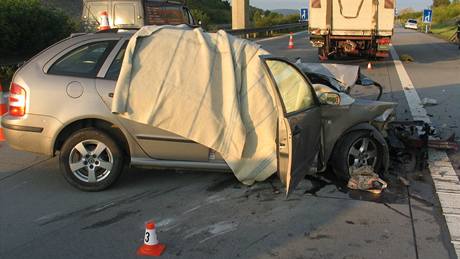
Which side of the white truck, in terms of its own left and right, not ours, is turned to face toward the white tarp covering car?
back

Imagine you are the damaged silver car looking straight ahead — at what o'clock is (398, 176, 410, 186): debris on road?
The debris on road is roughly at 12 o'clock from the damaged silver car.

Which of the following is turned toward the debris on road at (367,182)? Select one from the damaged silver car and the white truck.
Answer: the damaged silver car

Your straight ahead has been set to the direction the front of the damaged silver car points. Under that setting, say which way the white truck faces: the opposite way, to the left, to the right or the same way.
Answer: to the left

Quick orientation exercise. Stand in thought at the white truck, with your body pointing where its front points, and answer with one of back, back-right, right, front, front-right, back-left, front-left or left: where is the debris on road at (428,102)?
back

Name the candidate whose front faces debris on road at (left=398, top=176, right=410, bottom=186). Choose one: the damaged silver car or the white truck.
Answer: the damaged silver car

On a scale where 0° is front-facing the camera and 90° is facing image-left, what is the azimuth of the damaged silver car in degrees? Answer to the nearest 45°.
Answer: approximately 270°

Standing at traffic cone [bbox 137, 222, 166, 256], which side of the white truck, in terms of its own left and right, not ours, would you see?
back

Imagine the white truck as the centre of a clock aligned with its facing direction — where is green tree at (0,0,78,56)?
The green tree is roughly at 8 o'clock from the white truck.

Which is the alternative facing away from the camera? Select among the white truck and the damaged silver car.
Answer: the white truck

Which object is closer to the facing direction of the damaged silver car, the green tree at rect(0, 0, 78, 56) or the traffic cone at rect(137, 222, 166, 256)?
the traffic cone

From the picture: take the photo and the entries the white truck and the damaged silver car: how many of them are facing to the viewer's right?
1

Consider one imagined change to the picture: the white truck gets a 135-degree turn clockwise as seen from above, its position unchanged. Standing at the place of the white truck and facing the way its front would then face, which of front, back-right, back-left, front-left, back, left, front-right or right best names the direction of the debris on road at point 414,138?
front-right

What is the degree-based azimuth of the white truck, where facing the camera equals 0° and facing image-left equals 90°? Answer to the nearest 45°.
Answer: approximately 180°

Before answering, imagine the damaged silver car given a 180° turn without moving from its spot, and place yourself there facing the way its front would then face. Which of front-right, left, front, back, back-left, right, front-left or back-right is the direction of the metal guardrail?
right

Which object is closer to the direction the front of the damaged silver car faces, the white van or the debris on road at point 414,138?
the debris on road
